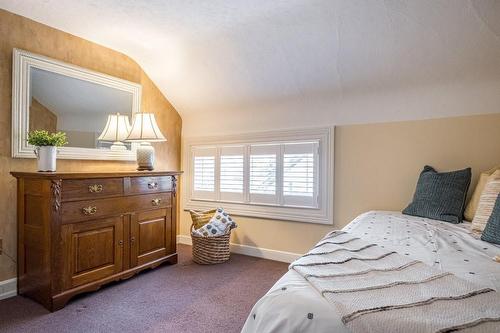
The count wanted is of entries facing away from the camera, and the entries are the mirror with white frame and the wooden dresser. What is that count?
0

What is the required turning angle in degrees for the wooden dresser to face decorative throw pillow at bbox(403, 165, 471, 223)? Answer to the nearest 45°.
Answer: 0° — it already faces it

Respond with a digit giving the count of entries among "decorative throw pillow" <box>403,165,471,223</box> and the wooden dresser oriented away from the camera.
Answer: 0

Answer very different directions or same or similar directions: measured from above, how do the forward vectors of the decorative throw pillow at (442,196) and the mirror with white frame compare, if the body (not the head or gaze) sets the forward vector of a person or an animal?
very different directions

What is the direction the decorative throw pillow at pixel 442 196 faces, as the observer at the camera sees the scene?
facing the viewer and to the left of the viewer

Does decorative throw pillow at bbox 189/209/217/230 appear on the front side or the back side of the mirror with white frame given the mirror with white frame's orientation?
on the front side

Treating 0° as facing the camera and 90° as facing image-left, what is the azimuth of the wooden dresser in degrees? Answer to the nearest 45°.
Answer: approximately 315°
